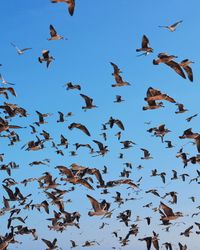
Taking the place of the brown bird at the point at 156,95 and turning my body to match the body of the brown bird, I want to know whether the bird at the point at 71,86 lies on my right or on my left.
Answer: on my left

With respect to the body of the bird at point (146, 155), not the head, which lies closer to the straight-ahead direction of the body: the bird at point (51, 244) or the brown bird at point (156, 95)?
the brown bird

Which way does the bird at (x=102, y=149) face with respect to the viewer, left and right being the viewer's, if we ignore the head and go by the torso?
facing to the right of the viewer
